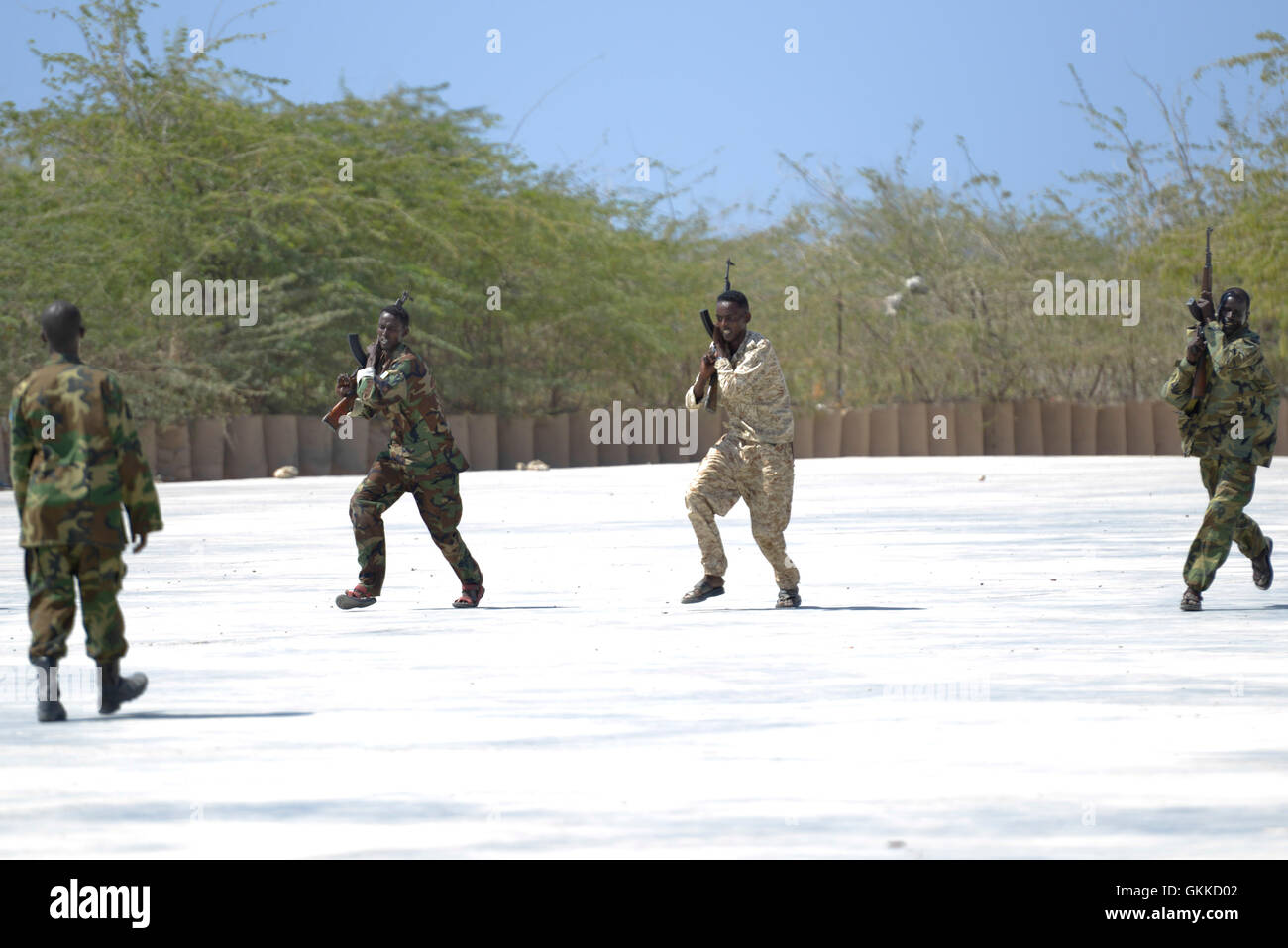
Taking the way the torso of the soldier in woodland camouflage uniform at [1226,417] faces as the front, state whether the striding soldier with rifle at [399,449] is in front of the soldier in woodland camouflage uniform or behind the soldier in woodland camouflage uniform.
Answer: in front

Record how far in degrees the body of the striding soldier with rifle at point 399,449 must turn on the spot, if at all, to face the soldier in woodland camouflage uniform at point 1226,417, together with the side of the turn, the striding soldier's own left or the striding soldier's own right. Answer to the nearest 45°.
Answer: approximately 135° to the striding soldier's own left

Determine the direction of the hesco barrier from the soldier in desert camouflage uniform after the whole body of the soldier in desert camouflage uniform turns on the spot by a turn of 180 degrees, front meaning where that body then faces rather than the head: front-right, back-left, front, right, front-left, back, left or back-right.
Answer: front-left

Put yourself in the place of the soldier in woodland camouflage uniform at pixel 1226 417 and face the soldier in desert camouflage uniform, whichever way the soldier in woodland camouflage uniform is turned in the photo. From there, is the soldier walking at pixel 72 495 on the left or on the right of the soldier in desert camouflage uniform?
left

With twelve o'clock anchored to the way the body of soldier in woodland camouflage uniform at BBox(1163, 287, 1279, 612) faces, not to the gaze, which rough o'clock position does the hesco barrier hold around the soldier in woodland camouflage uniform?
The hesco barrier is roughly at 4 o'clock from the soldier in woodland camouflage uniform.

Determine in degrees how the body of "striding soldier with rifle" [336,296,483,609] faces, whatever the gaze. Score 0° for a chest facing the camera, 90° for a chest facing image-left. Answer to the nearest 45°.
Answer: approximately 45°

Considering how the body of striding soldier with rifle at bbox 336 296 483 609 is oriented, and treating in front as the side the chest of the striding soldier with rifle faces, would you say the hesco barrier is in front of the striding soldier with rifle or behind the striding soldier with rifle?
behind

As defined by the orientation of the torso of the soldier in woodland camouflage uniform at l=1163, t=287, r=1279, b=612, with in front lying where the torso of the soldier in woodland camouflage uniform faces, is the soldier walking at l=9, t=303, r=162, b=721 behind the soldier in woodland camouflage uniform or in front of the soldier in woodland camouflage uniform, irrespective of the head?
in front

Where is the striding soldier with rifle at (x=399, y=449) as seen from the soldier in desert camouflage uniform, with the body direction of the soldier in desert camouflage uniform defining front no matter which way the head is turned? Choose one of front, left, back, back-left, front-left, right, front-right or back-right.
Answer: front-right

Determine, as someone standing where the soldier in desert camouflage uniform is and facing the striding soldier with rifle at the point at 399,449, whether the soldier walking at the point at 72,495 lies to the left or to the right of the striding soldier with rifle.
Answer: left
